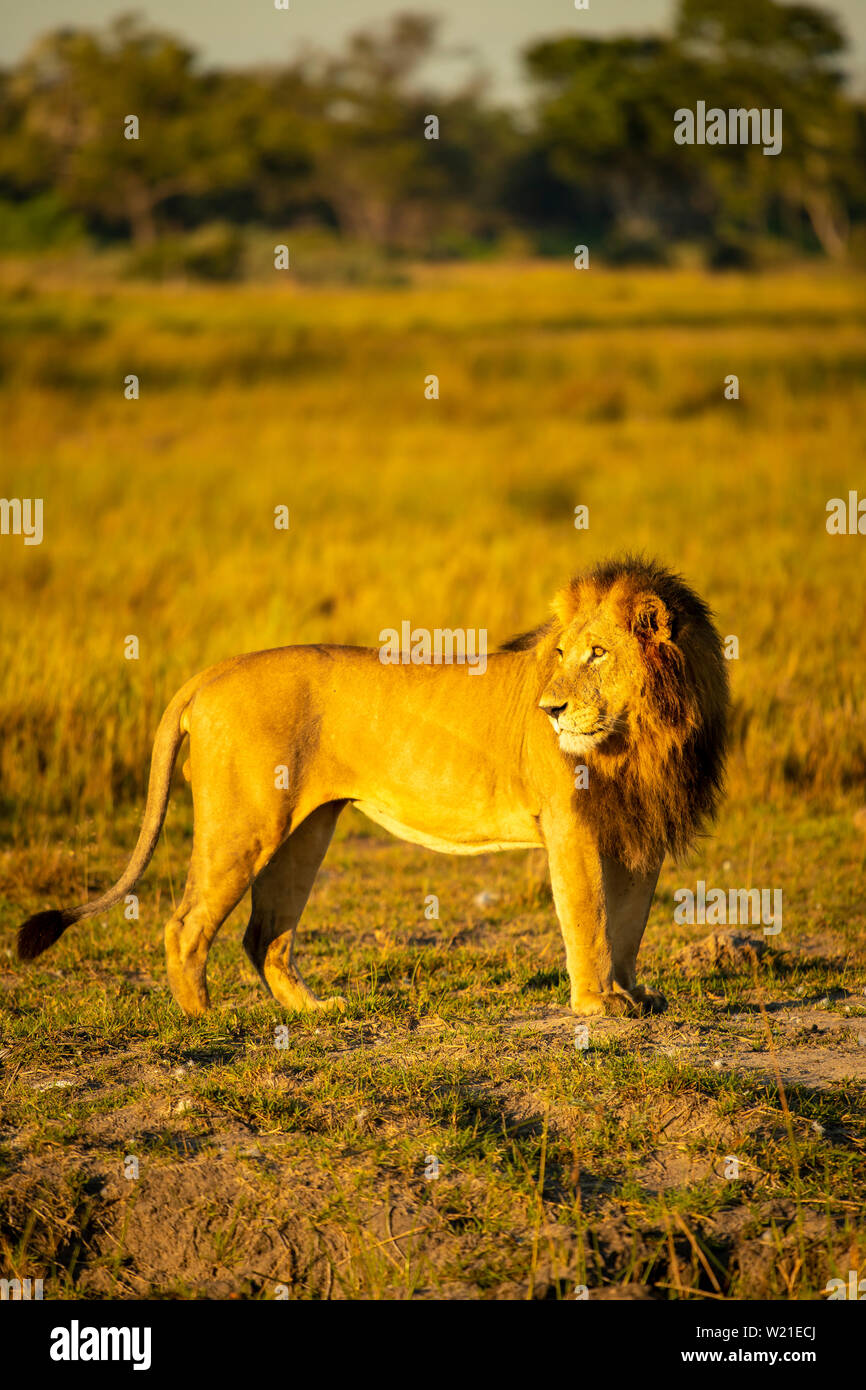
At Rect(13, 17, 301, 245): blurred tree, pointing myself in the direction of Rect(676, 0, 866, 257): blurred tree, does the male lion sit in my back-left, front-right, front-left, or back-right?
front-right

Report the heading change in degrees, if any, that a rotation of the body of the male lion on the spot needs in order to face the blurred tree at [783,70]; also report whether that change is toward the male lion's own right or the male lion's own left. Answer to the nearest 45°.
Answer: approximately 90° to the male lion's own left

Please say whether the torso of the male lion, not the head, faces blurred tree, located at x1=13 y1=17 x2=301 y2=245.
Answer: no

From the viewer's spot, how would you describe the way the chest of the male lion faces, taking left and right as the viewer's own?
facing to the right of the viewer
